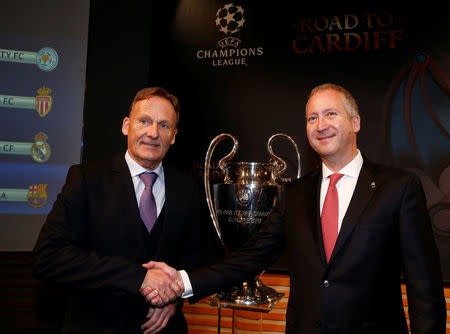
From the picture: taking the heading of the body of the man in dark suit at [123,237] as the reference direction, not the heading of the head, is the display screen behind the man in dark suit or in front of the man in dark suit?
behind

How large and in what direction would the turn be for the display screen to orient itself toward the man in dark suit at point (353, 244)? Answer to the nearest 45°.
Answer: approximately 45° to its left

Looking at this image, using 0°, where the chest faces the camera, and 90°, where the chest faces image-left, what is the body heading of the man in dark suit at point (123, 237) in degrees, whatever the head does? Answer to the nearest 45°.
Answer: approximately 315°

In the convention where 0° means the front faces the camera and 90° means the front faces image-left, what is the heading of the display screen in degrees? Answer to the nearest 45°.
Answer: approximately 0°

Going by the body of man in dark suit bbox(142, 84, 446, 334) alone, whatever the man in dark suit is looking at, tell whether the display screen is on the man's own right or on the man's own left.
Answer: on the man's own right
